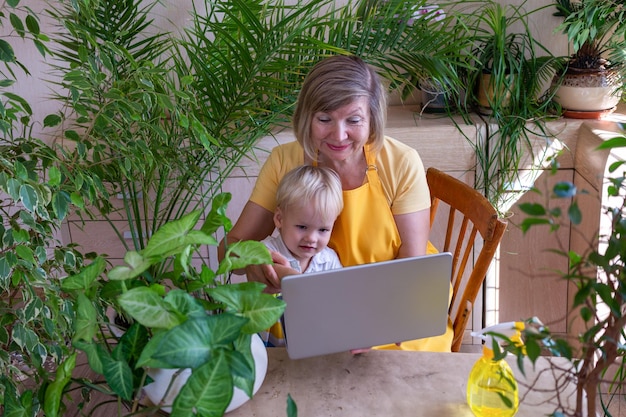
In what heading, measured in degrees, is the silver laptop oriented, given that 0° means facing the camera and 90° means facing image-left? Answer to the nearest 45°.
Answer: approximately 180°

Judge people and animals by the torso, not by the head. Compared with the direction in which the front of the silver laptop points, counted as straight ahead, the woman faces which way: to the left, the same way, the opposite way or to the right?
the opposite way

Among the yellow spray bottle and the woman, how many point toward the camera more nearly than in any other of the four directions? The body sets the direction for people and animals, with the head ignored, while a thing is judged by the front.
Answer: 1

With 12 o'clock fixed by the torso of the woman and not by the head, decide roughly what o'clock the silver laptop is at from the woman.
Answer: The silver laptop is roughly at 12 o'clock from the woman.

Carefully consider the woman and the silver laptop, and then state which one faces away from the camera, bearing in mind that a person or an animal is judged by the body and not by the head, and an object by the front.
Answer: the silver laptop

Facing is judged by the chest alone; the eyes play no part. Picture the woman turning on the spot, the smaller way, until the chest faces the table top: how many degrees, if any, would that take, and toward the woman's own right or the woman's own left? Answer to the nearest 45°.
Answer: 0° — they already face it
